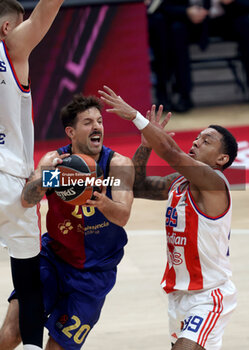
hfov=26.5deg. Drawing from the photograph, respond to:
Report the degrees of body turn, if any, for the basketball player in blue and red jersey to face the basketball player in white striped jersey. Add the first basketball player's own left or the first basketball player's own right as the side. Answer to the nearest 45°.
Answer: approximately 90° to the first basketball player's own left

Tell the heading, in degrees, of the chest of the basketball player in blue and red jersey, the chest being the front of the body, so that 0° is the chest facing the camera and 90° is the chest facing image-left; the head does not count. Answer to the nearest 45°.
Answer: approximately 0°
